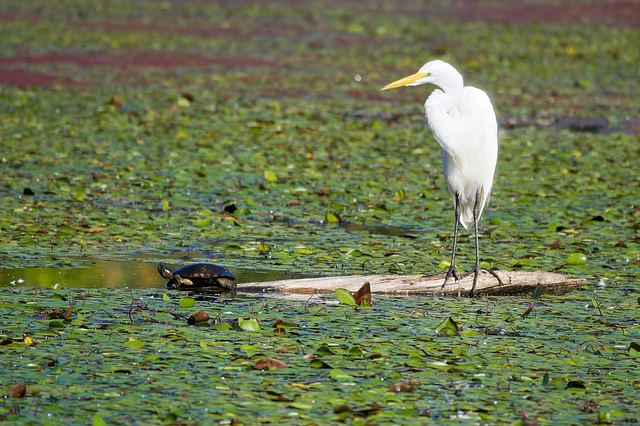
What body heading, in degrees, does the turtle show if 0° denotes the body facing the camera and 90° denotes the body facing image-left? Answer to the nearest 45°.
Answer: approximately 90°

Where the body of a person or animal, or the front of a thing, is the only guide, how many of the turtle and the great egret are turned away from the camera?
0

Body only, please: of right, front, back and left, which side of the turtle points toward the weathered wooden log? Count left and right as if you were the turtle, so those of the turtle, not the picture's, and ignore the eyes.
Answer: back

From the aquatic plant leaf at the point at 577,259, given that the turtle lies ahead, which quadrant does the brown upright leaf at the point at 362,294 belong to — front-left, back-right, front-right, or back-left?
front-left

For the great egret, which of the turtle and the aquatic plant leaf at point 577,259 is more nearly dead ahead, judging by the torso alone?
the turtle

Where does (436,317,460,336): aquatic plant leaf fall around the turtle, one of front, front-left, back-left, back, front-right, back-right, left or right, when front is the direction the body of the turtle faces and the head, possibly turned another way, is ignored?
back-left

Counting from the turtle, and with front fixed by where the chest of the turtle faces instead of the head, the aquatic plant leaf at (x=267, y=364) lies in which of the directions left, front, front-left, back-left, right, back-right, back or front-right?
left

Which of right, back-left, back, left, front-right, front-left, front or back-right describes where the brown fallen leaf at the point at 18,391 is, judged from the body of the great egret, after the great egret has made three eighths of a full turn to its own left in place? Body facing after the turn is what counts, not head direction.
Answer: back-right

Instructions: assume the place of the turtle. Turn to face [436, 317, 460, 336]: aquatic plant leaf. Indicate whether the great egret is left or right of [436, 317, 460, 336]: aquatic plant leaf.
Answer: left

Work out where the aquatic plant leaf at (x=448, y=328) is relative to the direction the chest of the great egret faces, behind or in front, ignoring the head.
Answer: in front
